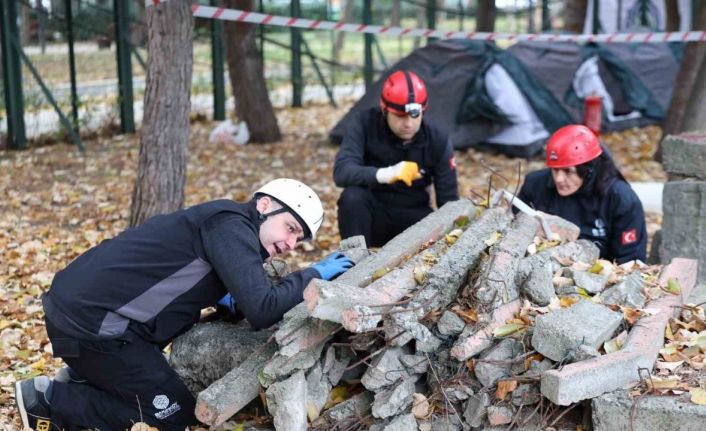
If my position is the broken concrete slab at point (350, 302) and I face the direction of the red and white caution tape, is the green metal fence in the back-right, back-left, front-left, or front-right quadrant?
front-left

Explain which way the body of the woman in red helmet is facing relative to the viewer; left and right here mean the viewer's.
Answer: facing the viewer and to the left of the viewer

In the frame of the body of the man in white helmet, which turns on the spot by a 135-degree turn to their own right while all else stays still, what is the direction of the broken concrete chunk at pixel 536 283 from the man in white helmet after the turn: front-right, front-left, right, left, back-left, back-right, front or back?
back-left

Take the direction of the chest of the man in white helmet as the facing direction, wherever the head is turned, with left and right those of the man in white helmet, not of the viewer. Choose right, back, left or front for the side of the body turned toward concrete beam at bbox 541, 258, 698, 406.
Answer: front

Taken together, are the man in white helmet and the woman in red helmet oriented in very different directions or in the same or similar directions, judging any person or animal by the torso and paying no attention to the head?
very different directions

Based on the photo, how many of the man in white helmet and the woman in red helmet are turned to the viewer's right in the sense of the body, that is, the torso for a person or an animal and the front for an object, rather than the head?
1

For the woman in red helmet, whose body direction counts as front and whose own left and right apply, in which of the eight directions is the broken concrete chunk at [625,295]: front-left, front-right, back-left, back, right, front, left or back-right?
front-left

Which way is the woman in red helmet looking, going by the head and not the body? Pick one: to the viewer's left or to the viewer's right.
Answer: to the viewer's left

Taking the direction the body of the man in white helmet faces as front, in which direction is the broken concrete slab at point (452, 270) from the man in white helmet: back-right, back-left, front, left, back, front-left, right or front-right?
front

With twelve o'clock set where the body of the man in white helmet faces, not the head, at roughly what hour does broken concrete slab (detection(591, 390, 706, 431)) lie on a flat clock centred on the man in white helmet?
The broken concrete slab is roughly at 1 o'clock from the man in white helmet.

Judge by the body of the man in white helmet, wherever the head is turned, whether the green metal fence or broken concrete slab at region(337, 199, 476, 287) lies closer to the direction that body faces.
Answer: the broken concrete slab

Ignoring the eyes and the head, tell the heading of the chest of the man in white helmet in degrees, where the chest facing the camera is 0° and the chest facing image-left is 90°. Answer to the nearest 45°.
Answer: approximately 270°

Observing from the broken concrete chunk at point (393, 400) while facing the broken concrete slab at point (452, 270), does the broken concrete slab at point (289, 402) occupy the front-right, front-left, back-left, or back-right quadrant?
back-left
